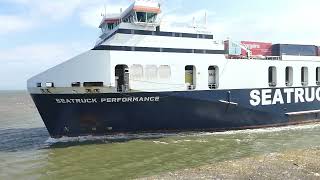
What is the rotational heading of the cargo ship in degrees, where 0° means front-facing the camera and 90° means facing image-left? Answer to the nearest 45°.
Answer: approximately 45°
